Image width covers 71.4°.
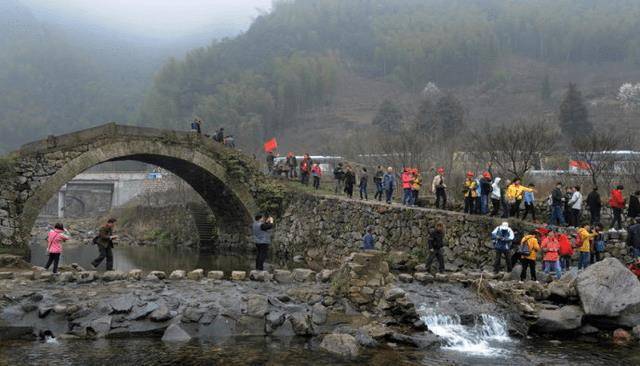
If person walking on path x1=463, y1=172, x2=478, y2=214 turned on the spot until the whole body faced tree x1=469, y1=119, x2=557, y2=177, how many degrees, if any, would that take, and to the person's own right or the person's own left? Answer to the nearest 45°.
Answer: approximately 180°

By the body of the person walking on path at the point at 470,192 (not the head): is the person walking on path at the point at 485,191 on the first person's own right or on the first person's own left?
on the first person's own left

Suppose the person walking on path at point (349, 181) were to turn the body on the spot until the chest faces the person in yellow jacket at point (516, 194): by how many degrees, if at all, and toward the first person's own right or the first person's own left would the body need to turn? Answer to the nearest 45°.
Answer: approximately 90° to the first person's own left

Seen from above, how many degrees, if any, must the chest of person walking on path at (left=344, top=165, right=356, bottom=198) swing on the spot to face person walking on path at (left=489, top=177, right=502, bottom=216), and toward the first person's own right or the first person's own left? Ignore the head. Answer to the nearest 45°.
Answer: approximately 90° to the first person's own left
